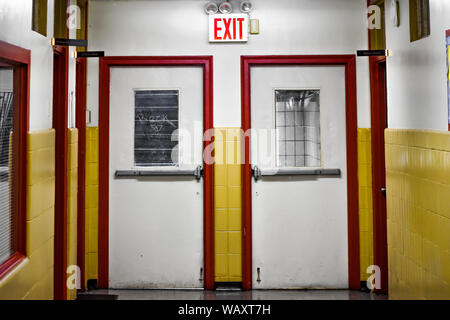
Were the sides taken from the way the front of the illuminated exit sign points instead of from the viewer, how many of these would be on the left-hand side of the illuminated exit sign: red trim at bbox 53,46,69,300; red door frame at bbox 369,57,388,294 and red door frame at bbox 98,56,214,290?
1
